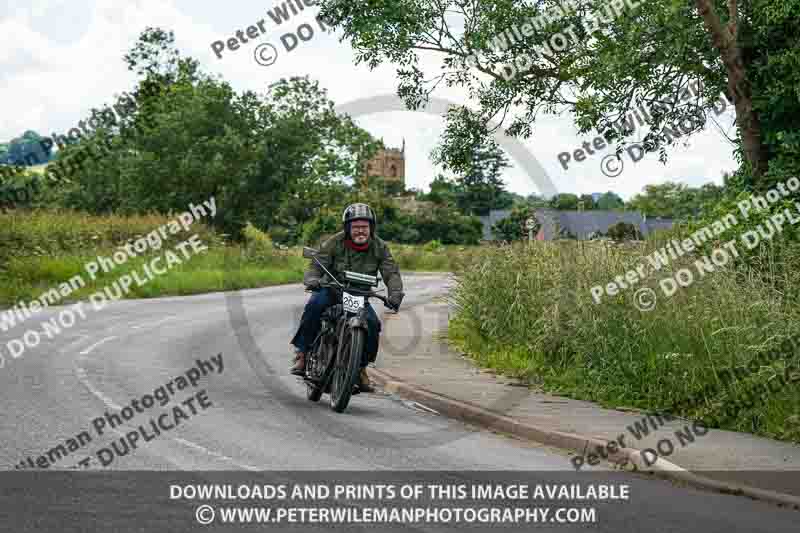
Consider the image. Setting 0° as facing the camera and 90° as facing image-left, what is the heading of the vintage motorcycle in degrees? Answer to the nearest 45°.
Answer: approximately 0°

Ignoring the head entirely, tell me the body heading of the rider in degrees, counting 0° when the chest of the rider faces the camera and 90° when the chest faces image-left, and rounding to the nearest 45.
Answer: approximately 0°

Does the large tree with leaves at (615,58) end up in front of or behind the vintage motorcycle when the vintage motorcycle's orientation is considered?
behind

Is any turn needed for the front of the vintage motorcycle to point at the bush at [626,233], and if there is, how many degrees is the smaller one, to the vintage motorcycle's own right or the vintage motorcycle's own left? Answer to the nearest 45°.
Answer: approximately 135° to the vintage motorcycle's own left

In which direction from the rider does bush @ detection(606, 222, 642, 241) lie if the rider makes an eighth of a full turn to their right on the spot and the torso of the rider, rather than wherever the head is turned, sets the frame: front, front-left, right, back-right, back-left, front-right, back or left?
back

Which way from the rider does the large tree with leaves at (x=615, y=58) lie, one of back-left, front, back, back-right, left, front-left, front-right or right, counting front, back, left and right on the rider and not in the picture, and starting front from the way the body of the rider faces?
back-left
